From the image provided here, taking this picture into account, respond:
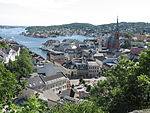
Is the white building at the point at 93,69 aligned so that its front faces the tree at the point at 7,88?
yes

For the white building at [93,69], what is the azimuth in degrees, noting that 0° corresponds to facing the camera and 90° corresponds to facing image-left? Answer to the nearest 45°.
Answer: approximately 0°
